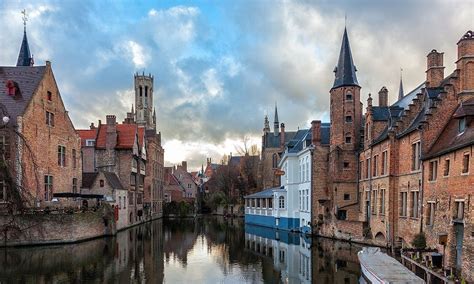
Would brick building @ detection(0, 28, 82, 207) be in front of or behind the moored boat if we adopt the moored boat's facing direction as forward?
in front

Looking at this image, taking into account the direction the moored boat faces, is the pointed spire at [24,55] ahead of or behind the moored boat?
ahead

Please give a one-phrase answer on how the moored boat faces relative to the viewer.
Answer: facing away from the viewer and to the left of the viewer
